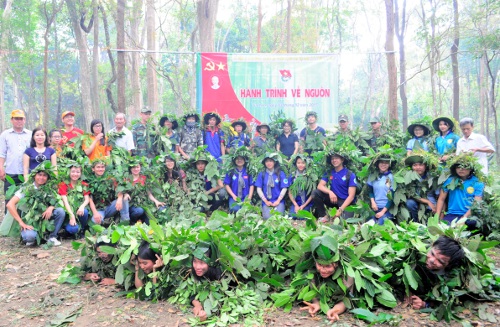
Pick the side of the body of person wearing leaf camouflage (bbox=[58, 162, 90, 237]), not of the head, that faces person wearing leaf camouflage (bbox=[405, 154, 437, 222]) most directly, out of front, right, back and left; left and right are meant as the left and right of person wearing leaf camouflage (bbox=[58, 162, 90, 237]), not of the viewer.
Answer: left

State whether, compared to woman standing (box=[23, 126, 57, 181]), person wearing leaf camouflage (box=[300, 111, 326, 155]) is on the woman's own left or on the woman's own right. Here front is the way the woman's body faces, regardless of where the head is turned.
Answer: on the woman's own left

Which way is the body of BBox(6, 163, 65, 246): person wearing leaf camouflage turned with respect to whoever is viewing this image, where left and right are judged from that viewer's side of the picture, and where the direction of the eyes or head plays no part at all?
facing the viewer

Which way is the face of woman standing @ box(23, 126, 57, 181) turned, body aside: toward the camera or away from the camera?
toward the camera

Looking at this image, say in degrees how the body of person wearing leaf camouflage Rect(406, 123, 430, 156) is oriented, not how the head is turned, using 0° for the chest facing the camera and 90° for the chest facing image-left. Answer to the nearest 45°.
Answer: approximately 0°

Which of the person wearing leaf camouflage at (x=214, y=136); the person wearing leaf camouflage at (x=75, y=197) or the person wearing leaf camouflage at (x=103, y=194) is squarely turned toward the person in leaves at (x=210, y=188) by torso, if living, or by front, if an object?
the person wearing leaf camouflage at (x=214, y=136)

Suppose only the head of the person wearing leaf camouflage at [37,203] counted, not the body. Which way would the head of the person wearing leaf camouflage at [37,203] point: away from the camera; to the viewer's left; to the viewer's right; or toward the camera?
toward the camera

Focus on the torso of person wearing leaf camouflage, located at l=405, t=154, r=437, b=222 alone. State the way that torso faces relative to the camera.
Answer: toward the camera

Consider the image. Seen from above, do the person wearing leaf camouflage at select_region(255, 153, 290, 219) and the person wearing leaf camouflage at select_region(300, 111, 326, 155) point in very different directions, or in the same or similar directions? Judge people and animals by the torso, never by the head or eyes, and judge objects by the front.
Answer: same or similar directions

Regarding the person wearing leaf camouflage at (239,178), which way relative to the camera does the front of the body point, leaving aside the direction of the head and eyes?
toward the camera

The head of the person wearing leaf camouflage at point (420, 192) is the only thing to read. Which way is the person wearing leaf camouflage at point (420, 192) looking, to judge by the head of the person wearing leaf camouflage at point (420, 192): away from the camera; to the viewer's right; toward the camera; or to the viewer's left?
toward the camera
